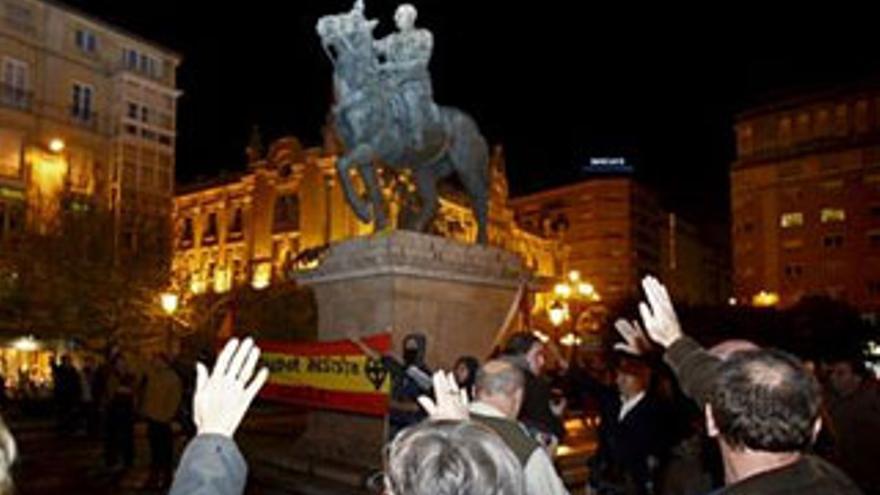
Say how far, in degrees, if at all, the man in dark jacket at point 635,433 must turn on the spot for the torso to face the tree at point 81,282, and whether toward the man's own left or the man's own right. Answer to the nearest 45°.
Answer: approximately 90° to the man's own right

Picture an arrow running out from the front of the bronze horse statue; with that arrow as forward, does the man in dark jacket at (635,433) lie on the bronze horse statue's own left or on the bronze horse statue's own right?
on the bronze horse statue's own left

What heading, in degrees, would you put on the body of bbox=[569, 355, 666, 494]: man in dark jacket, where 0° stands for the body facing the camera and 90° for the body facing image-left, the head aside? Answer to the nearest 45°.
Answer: approximately 45°

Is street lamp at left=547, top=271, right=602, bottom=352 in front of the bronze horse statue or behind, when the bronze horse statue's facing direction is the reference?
behind

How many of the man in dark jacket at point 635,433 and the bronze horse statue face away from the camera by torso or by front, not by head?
0

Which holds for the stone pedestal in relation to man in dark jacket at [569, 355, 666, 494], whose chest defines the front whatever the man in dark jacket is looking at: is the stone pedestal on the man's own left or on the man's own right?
on the man's own right

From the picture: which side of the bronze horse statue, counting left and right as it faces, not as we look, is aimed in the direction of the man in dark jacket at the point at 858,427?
left

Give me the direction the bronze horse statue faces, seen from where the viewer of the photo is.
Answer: facing the viewer and to the left of the viewer
